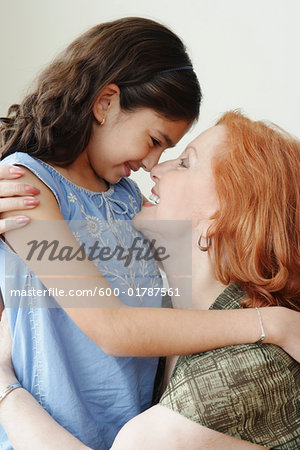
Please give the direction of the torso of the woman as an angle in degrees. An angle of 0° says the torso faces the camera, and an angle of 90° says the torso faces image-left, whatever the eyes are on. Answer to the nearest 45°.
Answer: approximately 90°

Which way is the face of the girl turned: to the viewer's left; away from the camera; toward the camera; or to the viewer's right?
to the viewer's right

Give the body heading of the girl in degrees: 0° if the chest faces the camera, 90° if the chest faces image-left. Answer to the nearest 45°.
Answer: approximately 315°
